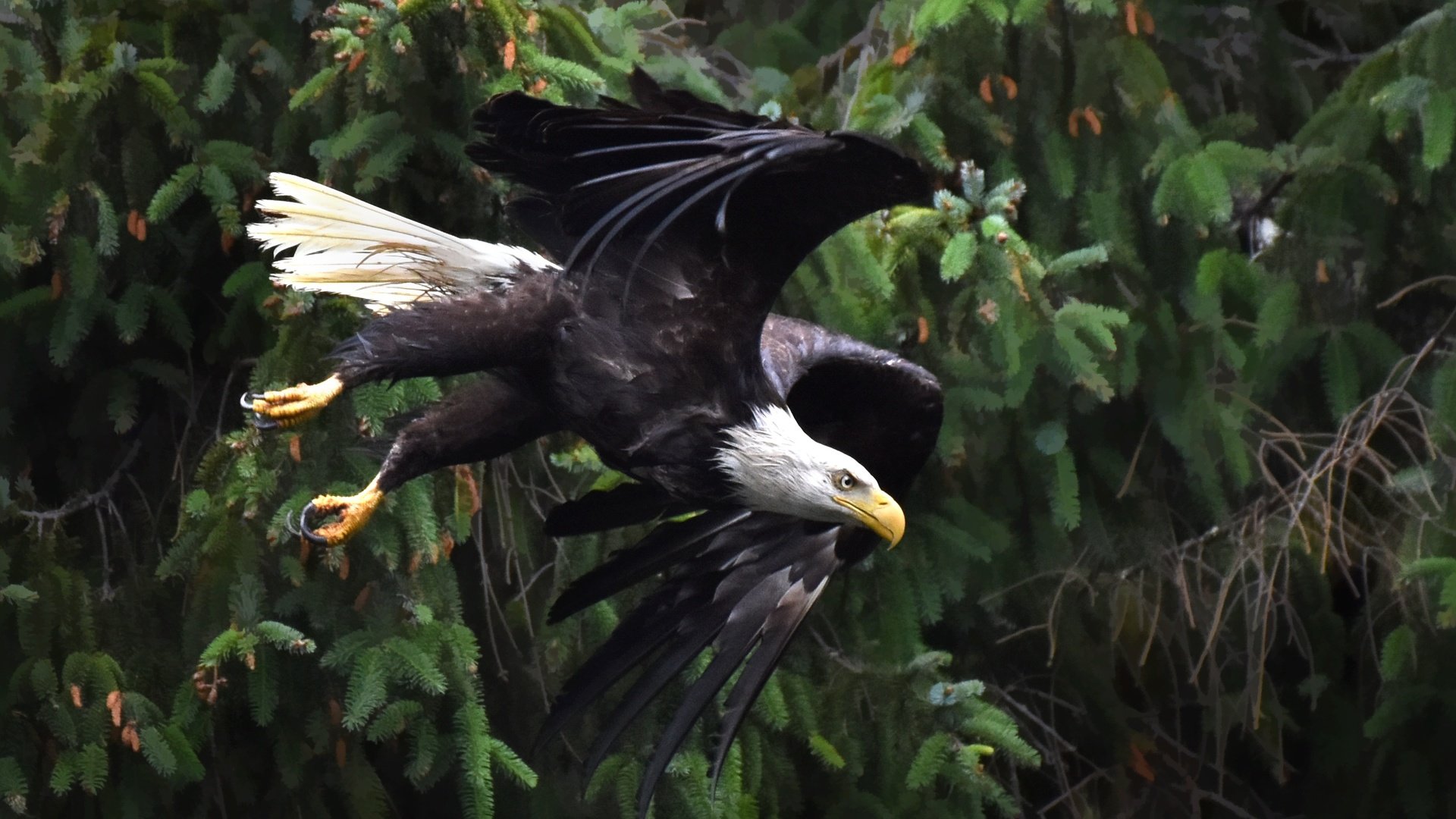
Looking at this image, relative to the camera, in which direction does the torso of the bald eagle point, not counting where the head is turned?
to the viewer's right
